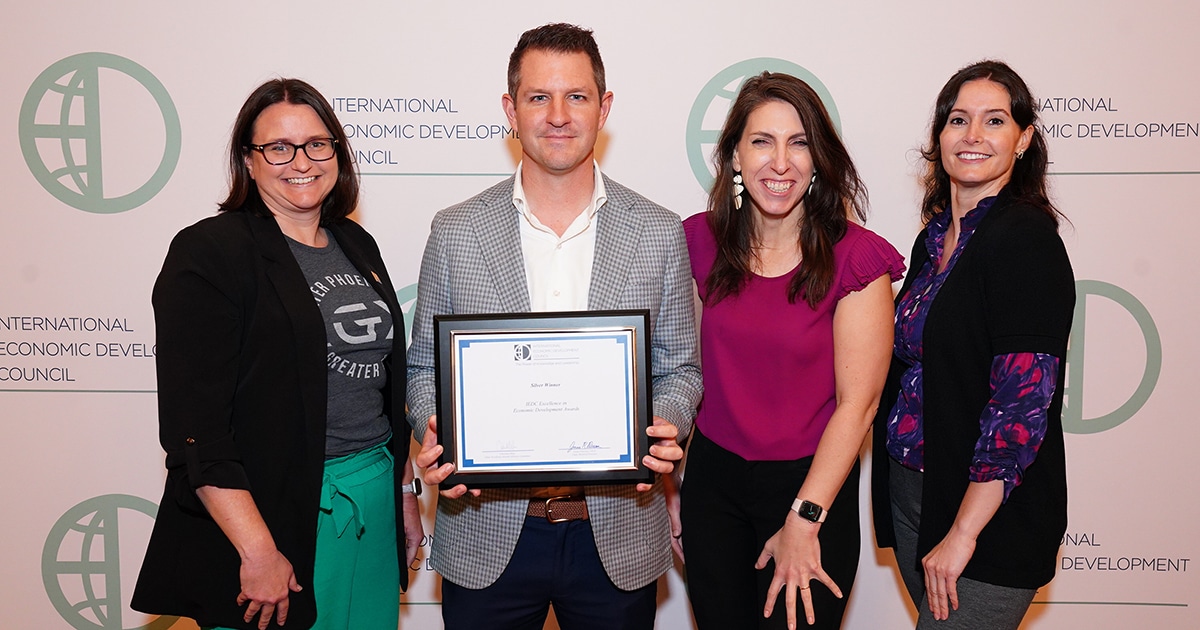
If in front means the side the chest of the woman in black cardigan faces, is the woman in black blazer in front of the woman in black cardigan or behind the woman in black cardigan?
in front

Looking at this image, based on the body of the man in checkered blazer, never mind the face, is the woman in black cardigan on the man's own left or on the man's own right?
on the man's own left

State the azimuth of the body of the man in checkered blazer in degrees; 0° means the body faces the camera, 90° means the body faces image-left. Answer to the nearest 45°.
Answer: approximately 0°

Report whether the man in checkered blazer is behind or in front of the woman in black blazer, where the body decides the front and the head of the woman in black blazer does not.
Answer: in front

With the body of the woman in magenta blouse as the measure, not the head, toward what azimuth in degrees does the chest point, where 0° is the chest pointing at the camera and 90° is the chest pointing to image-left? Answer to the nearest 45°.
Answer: approximately 0°

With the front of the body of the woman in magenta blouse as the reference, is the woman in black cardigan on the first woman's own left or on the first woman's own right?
on the first woman's own left

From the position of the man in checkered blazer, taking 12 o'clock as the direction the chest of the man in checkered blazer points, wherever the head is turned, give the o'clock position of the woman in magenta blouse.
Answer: The woman in magenta blouse is roughly at 9 o'clock from the man in checkered blazer.

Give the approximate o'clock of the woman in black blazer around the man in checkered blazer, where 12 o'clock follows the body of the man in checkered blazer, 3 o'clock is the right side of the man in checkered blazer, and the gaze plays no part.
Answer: The woman in black blazer is roughly at 3 o'clock from the man in checkered blazer.

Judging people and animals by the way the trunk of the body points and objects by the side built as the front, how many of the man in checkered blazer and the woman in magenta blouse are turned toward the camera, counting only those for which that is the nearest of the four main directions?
2

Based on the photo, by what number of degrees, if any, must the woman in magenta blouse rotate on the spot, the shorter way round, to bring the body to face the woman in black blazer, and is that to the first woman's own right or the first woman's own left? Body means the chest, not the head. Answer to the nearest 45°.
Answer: approximately 90° to the first woman's own right
